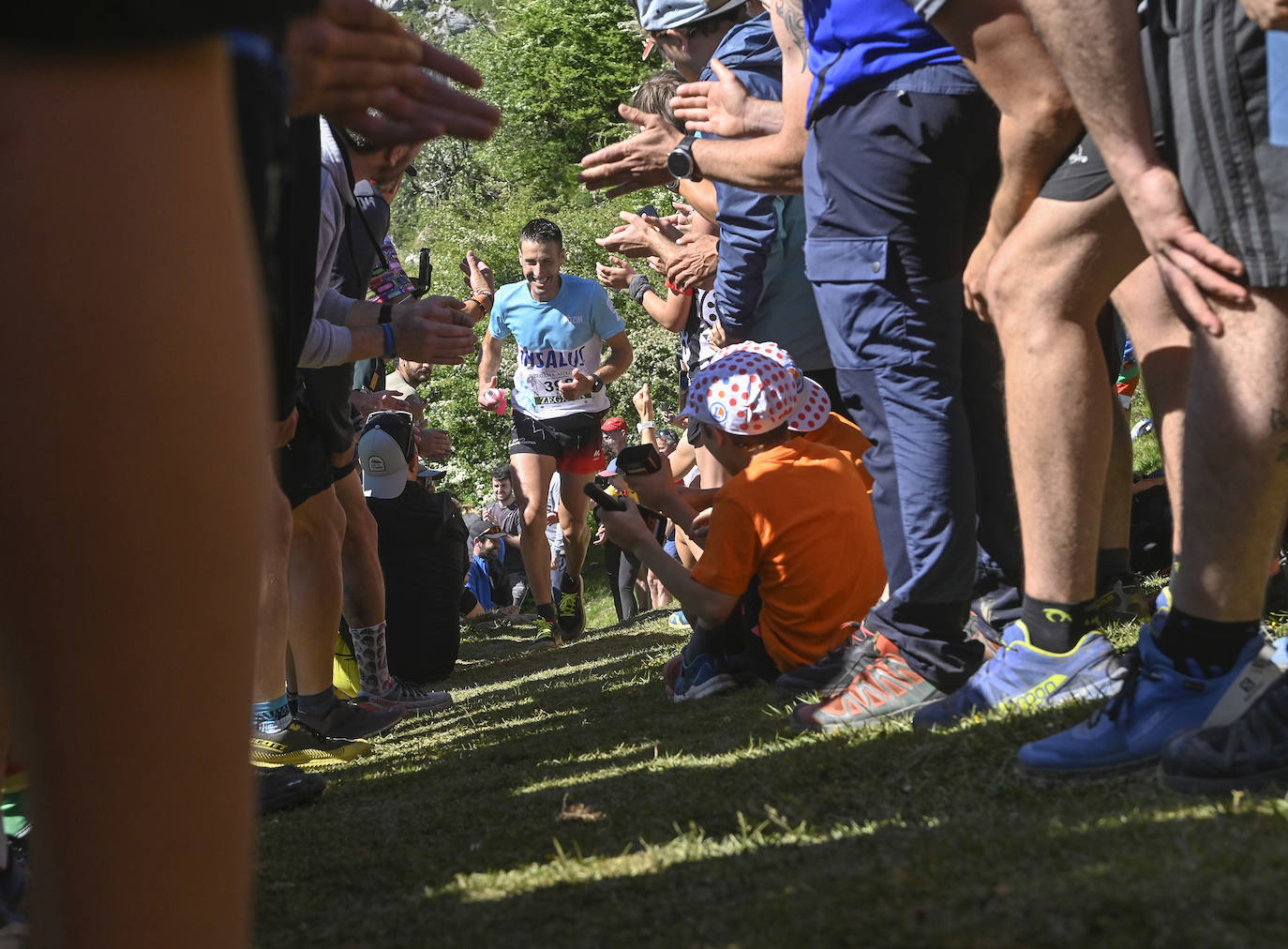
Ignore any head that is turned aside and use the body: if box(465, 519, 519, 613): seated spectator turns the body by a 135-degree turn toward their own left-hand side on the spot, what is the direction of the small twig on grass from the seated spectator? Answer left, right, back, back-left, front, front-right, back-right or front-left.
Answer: back

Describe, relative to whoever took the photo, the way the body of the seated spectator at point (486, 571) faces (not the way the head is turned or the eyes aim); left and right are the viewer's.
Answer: facing the viewer and to the right of the viewer

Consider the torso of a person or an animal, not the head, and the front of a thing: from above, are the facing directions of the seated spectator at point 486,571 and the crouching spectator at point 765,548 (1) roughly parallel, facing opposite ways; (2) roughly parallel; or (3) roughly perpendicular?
roughly parallel, facing opposite ways

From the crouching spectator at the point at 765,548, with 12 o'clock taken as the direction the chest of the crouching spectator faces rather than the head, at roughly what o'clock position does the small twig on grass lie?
The small twig on grass is roughly at 8 o'clock from the crouching spectator.

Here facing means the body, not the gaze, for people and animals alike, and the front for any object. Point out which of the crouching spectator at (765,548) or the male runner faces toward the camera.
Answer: the male runner

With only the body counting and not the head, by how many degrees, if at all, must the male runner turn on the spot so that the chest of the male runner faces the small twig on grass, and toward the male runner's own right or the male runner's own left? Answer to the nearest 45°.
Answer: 0° — they already face it

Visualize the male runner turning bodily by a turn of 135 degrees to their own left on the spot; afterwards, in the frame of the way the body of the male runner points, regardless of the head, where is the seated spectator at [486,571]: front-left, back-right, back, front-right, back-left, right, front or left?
front-left

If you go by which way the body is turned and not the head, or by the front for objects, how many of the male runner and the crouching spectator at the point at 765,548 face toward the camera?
1

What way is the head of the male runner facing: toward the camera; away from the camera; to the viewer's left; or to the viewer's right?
toward the camera

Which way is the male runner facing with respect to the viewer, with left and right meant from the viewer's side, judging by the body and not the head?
facing the viewer

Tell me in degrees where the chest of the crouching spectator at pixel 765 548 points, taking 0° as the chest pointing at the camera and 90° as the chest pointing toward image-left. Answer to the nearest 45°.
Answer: approximately 135°

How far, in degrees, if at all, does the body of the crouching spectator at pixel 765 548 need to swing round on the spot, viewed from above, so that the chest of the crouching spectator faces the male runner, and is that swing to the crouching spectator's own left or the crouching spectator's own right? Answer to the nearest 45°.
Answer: approximately 45° to the crouching spectator's own right

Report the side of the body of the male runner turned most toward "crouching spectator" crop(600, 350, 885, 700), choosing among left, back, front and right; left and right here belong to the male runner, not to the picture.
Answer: front

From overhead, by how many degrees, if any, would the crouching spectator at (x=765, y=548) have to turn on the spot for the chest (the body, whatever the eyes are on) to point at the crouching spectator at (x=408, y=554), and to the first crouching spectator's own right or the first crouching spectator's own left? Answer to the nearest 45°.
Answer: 0° — they already face them

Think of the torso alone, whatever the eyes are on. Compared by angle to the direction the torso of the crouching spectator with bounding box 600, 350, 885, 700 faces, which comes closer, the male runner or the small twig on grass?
the male runner

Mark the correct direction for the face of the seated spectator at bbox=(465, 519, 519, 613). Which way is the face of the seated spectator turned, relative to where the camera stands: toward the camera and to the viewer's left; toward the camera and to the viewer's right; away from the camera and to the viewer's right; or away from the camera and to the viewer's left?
toward the camera and to the viewer's right

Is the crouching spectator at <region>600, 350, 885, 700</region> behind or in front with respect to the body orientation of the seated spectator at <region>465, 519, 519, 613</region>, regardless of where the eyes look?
in front

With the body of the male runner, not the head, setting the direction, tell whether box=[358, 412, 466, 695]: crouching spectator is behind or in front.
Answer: in front

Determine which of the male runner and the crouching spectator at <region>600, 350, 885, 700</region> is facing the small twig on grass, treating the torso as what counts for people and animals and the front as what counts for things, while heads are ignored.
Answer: the male runner
